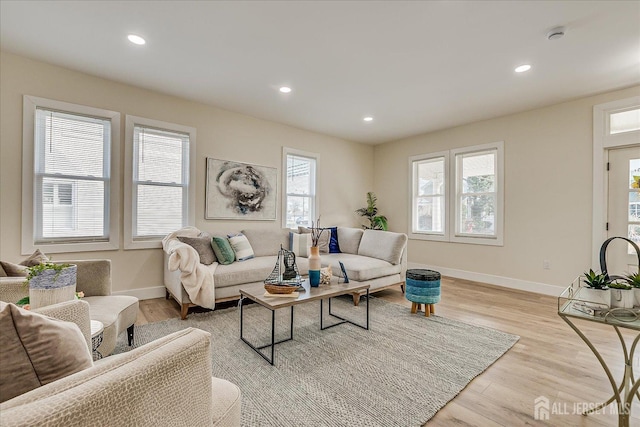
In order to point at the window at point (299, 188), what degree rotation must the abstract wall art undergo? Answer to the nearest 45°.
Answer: approximately 90° to its left

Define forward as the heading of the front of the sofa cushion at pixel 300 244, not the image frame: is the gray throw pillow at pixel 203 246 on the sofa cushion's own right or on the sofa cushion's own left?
on the sofa cushion's own right

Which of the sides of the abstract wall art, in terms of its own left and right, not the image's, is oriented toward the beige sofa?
front

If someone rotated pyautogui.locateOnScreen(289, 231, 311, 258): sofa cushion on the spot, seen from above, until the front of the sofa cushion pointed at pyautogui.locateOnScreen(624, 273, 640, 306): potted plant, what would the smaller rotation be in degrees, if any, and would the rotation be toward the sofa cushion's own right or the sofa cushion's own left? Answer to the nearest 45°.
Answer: approximately 45° to the sofa cushion's own left

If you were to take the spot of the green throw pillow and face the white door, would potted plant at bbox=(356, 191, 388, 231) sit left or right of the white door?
left

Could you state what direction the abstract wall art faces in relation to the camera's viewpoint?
facing the viewer and to the right of the viewer

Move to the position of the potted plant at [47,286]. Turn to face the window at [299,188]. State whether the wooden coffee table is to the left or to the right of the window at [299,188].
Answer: right

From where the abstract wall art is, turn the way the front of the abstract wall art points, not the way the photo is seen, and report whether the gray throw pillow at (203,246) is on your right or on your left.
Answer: on your right

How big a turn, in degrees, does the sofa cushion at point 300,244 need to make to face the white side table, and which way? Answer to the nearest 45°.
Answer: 0° — it already faces it

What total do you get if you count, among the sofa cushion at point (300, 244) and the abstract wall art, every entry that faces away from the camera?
0

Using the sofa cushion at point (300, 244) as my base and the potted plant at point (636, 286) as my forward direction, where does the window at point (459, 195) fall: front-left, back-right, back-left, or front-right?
front-left

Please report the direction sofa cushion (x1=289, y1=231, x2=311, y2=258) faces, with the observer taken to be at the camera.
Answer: facing the viewer

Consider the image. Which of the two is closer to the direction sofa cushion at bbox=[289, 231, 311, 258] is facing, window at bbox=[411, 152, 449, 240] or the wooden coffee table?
the wooden coffee table

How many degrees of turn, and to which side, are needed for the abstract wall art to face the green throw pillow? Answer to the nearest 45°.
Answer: approximately 45° to its right
